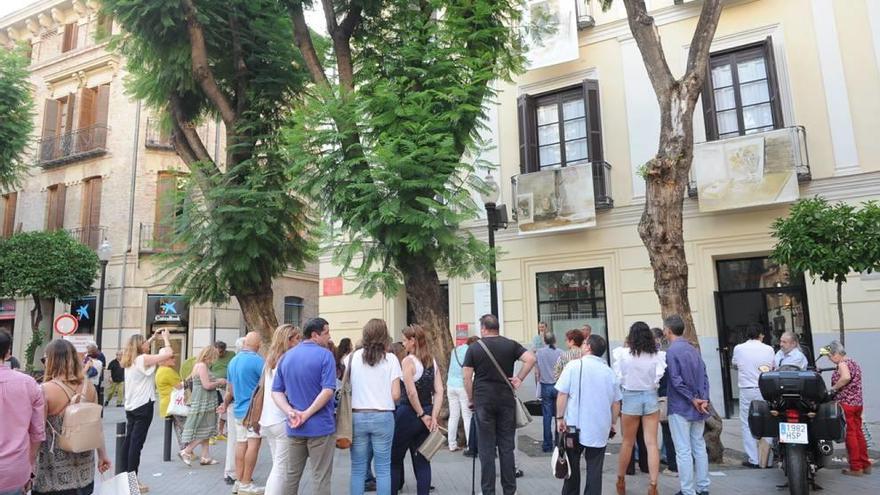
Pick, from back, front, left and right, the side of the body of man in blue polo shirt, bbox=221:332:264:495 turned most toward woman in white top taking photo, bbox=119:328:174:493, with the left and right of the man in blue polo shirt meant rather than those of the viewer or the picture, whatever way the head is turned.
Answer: left

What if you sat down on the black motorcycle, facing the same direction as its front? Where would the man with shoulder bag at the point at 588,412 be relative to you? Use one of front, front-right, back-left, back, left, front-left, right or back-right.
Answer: back-left

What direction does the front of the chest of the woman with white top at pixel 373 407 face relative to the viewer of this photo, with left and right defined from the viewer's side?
facing away from the viewer

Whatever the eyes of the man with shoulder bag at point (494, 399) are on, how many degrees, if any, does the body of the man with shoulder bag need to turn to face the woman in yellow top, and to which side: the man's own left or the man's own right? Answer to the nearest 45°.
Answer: approximately 45° to the man's own left

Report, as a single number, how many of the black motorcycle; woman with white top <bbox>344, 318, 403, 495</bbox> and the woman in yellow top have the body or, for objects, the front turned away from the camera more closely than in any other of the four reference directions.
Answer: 2

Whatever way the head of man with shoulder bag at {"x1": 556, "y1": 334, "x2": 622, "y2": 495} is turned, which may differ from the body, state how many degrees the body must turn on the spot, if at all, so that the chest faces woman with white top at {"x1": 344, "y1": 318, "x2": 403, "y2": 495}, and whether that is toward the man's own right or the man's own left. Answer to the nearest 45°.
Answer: approximately 90° to the man's own left

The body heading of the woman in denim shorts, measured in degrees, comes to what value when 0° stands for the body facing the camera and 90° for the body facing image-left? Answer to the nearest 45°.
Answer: approximately 180°

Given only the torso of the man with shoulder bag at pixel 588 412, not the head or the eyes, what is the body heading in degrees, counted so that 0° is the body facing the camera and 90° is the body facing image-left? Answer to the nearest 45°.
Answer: approximately 180°

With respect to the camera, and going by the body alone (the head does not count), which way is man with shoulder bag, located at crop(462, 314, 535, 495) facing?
away from the camera

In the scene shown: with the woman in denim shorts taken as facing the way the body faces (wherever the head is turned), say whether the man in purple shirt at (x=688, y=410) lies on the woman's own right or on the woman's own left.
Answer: on the woman's own right

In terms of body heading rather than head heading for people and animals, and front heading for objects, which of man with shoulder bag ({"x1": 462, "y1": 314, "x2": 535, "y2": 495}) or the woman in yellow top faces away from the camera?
the man with shoulder bag

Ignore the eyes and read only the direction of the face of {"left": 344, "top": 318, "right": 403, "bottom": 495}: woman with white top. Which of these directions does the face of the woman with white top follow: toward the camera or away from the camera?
away from the camera

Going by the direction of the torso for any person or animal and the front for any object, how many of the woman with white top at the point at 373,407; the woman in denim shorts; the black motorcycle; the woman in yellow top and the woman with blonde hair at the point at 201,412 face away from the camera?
3
